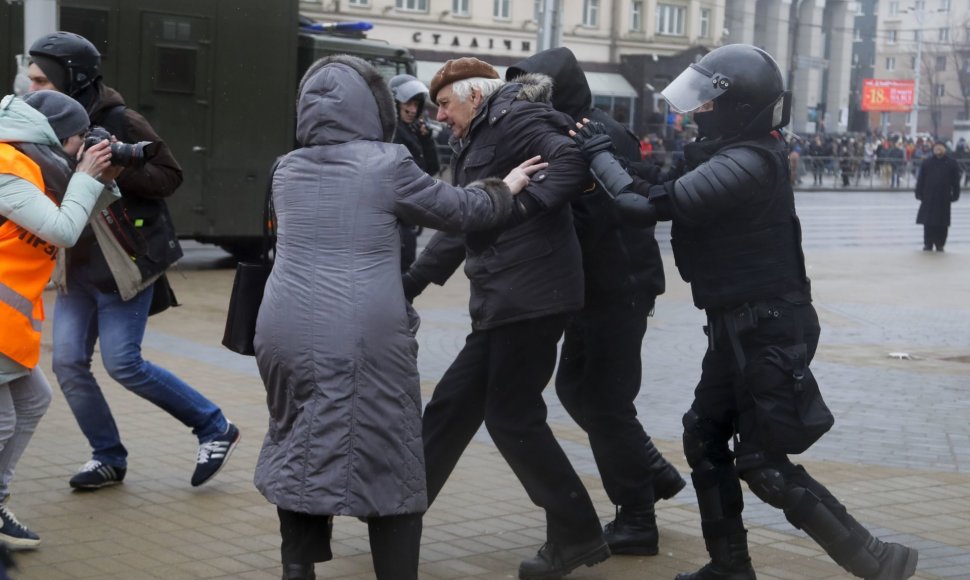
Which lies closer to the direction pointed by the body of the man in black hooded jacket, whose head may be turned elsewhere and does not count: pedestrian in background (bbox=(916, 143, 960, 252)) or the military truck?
the military truck

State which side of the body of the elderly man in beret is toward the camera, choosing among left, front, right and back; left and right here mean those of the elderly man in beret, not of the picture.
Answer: left

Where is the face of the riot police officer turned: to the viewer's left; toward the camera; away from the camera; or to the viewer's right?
to the viewer's left

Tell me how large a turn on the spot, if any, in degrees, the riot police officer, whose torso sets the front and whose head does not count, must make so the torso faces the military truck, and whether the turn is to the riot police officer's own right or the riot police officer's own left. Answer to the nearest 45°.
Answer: approximately 45° to the riot police officer's own right

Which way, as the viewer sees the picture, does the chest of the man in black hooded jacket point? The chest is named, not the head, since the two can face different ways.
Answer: to the viewer's left

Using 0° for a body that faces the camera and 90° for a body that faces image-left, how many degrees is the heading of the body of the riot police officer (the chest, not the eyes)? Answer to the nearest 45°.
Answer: approximately 90°
